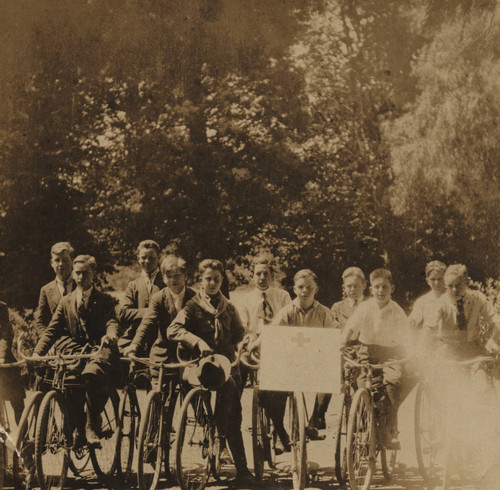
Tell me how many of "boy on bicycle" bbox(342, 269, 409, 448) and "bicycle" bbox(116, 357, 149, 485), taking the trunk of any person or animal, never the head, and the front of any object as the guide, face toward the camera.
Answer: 2

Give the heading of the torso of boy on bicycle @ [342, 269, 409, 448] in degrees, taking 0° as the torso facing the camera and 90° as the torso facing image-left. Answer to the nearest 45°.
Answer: approximately 0°

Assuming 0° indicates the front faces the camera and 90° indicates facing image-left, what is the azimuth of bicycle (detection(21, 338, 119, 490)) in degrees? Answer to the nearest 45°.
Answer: approximately 45°

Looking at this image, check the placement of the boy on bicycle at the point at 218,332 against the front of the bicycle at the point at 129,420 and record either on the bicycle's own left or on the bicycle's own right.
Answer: on the bicycle's own left

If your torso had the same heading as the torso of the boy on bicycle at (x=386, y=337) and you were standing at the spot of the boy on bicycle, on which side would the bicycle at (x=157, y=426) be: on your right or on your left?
on your right

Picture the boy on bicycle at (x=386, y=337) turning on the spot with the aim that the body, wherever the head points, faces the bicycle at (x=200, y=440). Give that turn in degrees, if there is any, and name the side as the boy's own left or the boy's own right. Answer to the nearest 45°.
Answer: approximately 90° to the boy's own right
